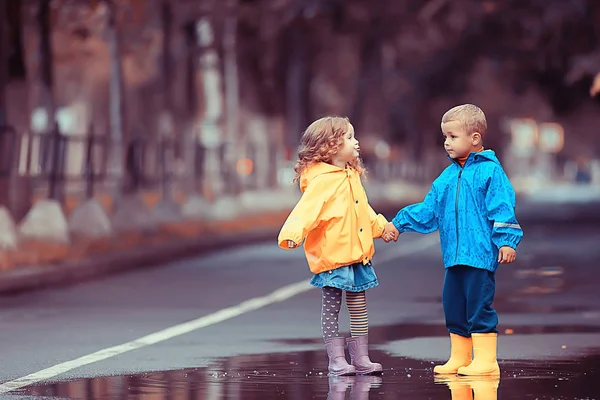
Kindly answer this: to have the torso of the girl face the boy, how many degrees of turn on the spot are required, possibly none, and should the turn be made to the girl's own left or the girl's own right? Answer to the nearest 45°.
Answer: approximately 45° to the girl's own left

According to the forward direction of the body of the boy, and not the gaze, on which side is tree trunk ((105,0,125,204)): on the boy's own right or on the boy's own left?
on the boy's own right

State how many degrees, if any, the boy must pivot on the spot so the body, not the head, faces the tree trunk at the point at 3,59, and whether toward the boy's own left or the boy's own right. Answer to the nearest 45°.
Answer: approximately 90° to the boy's own right

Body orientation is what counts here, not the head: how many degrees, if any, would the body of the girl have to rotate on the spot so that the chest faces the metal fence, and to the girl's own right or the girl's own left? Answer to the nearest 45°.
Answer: approximately 135° to the girl's own left

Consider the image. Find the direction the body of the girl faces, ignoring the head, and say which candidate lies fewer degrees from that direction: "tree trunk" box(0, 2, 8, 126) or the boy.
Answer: the boy

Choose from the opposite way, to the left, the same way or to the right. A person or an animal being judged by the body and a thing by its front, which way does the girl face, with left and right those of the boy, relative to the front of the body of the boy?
to the left

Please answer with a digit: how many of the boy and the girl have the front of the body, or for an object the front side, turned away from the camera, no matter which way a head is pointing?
0

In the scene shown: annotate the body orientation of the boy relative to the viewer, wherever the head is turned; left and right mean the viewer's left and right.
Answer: facing the viewer and to the left of the viewer

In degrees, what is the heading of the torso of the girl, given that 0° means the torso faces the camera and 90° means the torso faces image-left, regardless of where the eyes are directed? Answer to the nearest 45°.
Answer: approximately 315°

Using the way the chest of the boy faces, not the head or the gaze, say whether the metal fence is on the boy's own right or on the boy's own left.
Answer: on the boy's own right

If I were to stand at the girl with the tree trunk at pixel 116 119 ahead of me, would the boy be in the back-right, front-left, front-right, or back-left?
back-right

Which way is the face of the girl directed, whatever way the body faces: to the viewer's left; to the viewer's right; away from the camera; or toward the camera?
to the viewer's right
